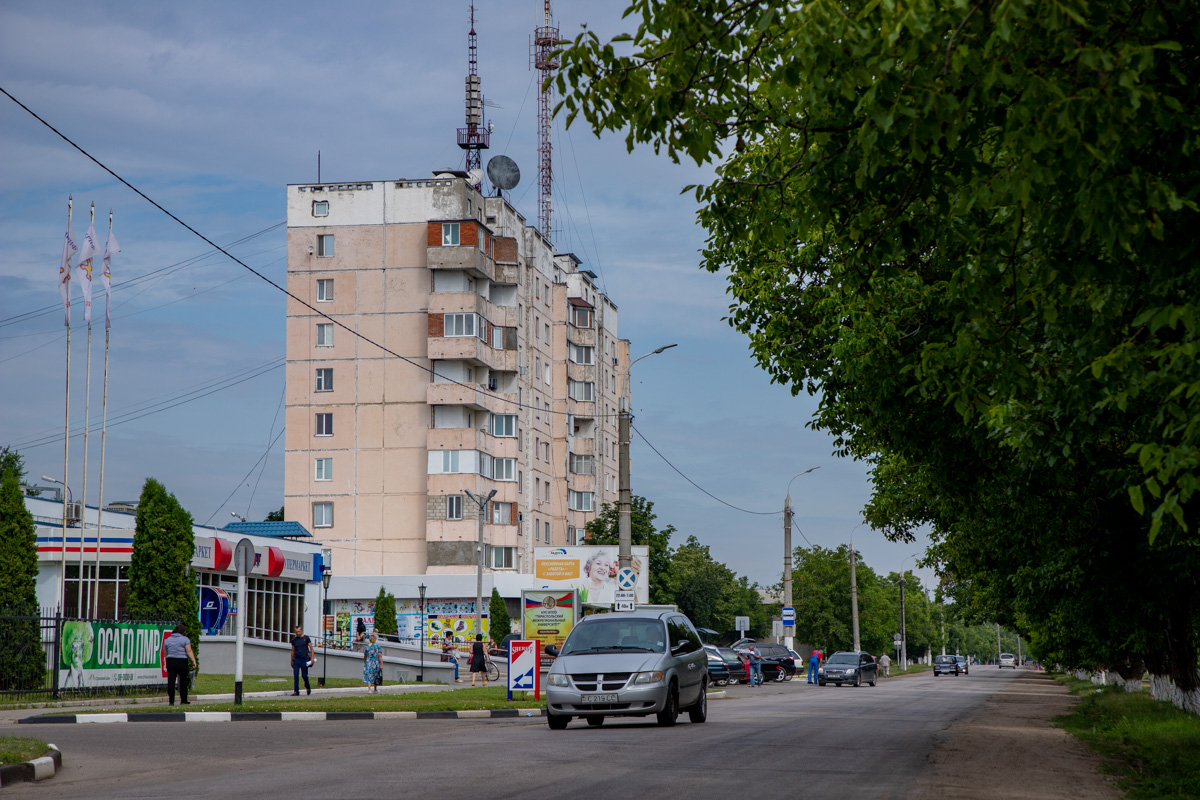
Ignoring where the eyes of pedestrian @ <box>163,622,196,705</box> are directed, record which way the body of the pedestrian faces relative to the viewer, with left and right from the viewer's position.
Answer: facing away from the viewer

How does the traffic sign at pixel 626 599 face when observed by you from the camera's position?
facing the viewer

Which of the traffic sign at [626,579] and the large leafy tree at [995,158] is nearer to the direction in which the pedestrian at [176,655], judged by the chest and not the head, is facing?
the traffic sign

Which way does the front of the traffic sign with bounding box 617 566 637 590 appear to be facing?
toward the camera

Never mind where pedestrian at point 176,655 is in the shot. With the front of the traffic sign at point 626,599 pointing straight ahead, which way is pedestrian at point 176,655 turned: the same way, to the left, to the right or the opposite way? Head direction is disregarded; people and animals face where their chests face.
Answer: the opposite way

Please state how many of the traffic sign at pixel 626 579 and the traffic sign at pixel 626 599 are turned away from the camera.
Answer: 0

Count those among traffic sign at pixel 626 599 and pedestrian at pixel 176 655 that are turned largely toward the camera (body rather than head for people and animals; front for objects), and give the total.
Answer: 1

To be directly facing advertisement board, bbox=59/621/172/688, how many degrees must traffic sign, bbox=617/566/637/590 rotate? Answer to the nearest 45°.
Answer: approximately 90° to its right
